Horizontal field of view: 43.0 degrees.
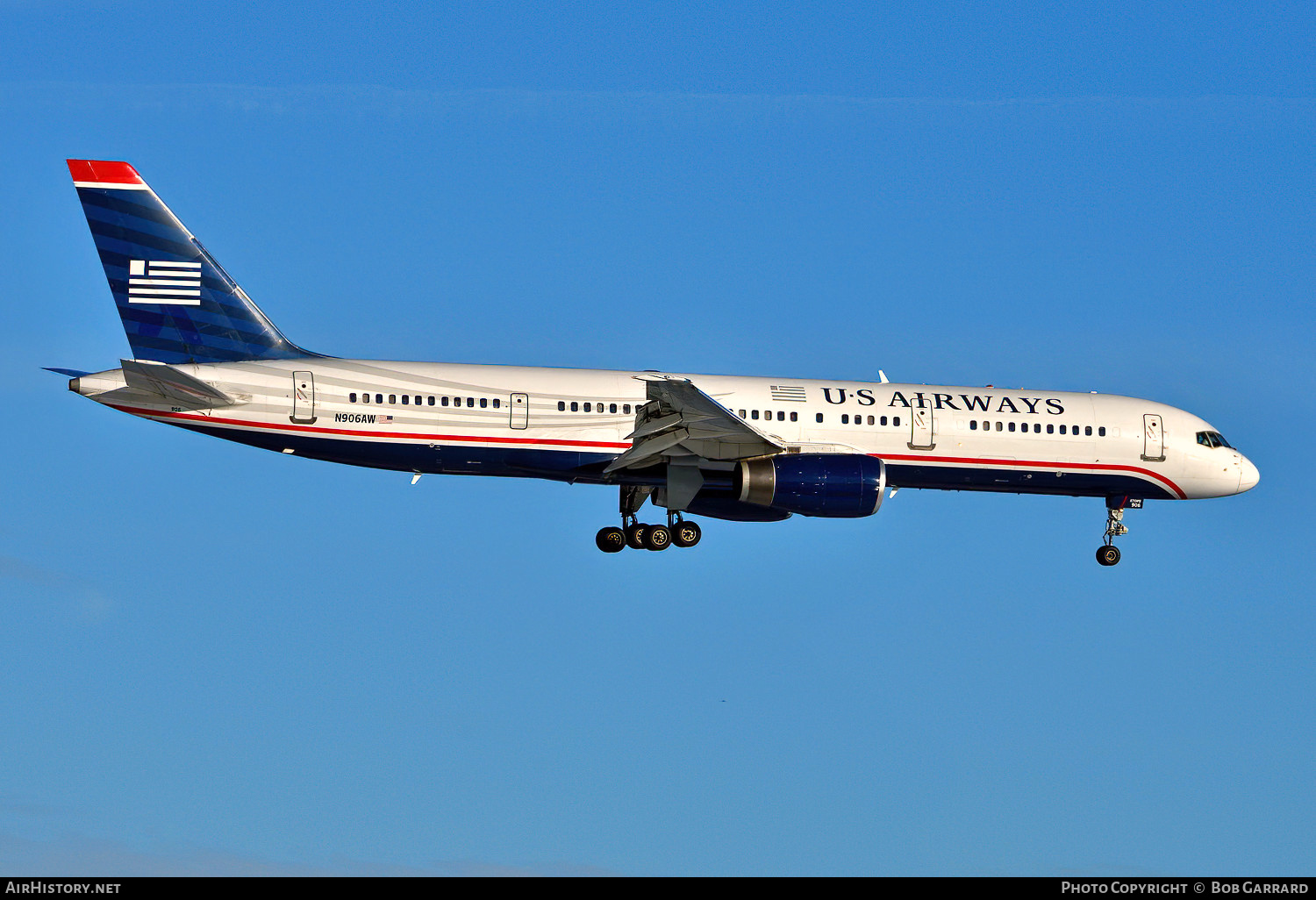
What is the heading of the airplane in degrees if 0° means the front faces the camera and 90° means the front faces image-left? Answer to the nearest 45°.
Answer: approximately 270°
